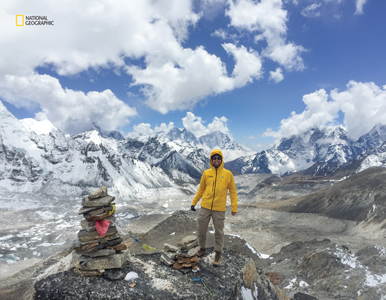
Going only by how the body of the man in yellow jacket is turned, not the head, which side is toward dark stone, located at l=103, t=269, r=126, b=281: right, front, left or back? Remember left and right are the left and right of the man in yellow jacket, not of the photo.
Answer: right

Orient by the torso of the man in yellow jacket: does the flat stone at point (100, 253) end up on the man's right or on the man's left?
on the man's right

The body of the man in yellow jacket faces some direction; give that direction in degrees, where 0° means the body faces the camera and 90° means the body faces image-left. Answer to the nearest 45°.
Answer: approximately 0°
